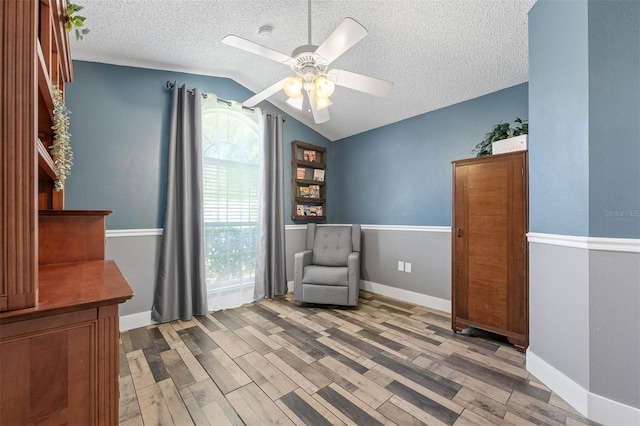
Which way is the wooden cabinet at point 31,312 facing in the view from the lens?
facing to the right of the viewer

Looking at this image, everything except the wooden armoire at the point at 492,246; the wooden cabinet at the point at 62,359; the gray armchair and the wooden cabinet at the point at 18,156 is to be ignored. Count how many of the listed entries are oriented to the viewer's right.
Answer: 2

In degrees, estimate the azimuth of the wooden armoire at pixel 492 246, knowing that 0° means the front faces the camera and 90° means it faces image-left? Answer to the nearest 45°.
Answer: approximately 45°

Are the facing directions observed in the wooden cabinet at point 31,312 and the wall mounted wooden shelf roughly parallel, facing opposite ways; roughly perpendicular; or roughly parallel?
roughly perpendicular

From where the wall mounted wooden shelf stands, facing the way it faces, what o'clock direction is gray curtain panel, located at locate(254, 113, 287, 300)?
The gray curtain panel is roughly at 3 o'clock from the wall mounted wooden shelf.

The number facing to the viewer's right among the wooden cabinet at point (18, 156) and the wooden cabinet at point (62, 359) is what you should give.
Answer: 2

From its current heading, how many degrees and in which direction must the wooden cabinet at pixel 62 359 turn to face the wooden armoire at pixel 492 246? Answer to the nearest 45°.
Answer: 0° — it already faces it

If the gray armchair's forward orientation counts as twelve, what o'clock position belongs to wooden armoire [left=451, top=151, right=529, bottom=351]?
The wooden armoire is roughly at 10 o'clock from the gray armchair.

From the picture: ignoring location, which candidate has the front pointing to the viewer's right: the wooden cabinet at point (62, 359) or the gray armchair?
the wooden cabinet

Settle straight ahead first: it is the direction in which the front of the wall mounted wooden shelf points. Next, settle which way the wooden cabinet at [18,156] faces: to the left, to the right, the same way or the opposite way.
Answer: to the left

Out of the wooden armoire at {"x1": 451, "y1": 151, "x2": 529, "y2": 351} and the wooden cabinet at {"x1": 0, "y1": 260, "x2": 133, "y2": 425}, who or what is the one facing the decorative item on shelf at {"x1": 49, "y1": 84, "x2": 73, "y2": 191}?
the wooden armoire

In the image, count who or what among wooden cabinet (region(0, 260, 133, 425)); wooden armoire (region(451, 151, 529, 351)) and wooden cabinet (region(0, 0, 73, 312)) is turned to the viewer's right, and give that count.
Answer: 2

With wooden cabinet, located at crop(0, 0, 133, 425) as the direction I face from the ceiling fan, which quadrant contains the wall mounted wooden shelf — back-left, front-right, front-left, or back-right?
back-right
